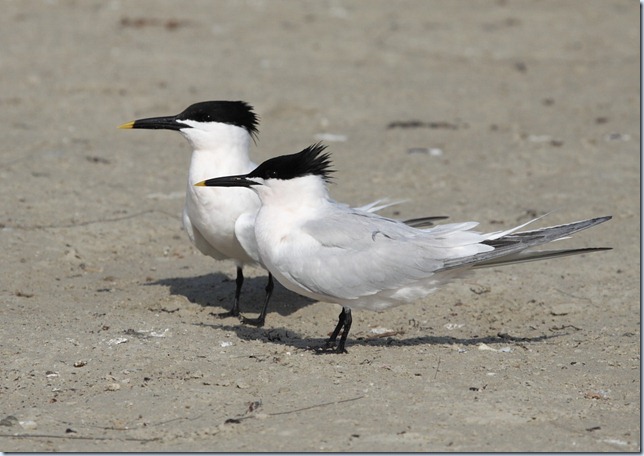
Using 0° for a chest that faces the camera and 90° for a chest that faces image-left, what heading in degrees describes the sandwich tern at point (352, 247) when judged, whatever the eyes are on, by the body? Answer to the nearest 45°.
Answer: approximately 90°
